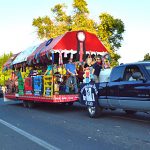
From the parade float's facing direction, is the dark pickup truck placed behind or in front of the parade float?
in front

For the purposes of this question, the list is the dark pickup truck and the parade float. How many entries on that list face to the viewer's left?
0

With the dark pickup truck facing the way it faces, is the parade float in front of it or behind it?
behind

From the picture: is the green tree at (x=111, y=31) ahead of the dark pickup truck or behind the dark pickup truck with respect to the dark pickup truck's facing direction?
behind

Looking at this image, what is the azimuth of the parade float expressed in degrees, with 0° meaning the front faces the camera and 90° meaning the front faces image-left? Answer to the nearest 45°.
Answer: approximately 315°

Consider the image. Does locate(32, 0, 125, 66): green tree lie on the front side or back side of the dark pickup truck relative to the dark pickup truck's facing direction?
on the back side

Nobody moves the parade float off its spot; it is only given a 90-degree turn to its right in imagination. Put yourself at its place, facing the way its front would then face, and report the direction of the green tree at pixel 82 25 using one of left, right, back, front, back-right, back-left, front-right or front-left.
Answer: back-right

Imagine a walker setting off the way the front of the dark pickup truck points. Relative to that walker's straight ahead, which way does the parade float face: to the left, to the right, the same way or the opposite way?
the same way

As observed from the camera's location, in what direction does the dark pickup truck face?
facing the viewer and to the right of the viewer
